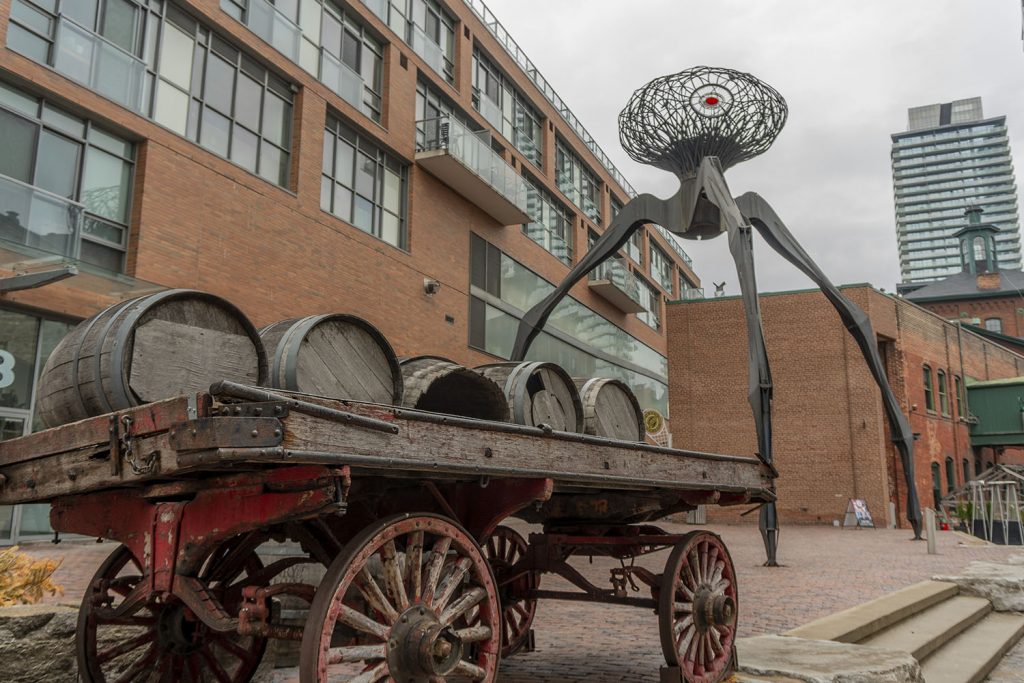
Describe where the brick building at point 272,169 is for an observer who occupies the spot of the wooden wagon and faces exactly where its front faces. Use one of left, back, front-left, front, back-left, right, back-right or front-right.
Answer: front-left

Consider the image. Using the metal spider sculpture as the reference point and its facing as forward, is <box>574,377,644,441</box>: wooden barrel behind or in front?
in front

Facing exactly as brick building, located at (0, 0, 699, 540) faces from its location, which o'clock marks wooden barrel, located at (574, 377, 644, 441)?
The wooden barrel is roughly at 1 o'clock from the brick building.

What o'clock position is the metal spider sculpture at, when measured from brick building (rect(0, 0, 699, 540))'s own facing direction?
The metal spider sculpture is roughly at 11 o'clock from the brick building.

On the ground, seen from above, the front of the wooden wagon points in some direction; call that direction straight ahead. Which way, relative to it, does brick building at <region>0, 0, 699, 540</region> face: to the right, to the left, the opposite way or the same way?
to the right

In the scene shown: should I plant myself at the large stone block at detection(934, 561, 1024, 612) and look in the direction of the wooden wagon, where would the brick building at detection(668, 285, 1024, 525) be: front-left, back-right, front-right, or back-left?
back-right

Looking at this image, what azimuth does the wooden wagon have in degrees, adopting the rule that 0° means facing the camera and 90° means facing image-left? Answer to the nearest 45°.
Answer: approximately 225°

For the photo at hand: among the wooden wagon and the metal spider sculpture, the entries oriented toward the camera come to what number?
1

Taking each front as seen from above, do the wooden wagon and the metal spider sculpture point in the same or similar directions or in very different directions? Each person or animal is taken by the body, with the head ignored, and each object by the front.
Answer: very different directions

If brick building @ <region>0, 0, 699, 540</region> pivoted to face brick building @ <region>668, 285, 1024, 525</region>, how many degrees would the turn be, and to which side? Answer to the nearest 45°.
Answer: approximately 90° to its left

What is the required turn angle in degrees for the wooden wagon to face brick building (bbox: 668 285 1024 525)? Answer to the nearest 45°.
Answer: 0° — it already faces it

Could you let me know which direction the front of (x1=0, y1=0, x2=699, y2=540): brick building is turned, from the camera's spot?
facing the viewer and to the right of the viewer

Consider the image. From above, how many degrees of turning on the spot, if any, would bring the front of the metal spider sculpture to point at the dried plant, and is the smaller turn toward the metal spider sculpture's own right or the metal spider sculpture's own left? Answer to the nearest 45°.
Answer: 0° — it already faces it
